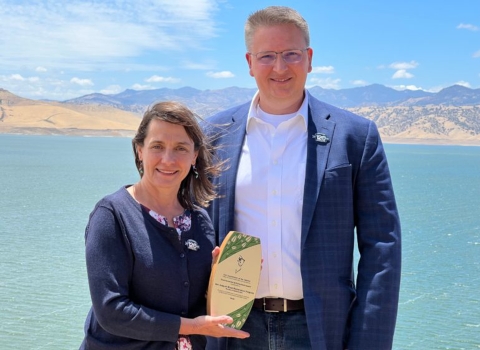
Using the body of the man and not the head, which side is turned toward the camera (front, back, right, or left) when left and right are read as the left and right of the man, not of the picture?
front

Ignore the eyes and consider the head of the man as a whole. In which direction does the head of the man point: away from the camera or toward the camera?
toward the camera

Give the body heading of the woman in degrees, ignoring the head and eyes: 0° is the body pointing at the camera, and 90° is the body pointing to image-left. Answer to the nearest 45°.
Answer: approximately 315°

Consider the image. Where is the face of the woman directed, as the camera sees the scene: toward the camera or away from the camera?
toward the camera

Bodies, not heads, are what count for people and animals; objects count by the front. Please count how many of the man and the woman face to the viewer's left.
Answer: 0

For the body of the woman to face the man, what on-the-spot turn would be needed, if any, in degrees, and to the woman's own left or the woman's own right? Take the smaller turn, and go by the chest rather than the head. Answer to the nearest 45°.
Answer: approximately 90° to the woman's own left
